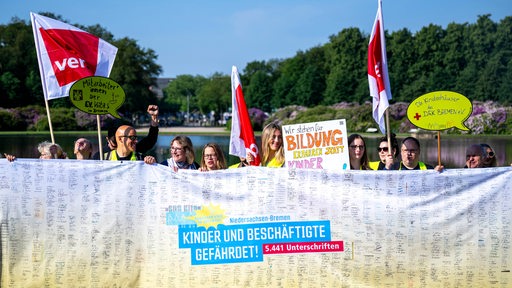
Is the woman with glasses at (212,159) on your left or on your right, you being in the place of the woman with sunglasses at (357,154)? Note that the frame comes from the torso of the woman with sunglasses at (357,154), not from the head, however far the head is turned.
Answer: on your right

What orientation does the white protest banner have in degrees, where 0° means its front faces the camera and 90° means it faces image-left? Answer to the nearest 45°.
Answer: approximately 0°

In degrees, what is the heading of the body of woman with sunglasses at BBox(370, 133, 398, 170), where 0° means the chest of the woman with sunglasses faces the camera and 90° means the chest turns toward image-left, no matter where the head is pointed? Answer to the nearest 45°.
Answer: approximately 45°

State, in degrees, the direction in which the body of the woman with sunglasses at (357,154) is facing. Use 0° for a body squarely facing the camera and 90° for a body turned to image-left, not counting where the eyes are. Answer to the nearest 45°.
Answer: approximately 0°

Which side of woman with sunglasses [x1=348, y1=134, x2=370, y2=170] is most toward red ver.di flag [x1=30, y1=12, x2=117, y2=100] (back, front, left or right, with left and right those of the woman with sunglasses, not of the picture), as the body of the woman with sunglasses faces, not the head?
right

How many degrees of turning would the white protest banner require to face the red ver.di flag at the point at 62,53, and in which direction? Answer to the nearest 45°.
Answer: approximately 135° to its right
